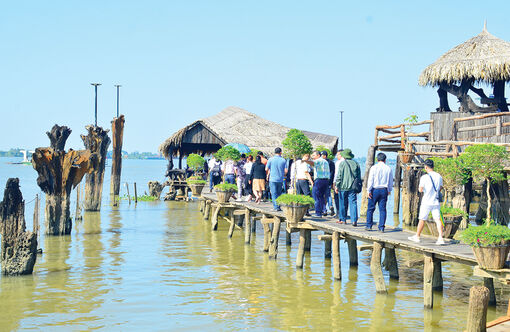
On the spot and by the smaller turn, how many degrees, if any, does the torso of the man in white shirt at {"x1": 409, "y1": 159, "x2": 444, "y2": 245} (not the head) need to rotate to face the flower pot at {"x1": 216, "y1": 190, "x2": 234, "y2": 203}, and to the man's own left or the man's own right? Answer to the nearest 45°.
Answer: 0° — they already face it

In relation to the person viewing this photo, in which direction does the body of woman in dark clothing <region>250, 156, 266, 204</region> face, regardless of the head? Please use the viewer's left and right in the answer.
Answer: facing away from the viewer

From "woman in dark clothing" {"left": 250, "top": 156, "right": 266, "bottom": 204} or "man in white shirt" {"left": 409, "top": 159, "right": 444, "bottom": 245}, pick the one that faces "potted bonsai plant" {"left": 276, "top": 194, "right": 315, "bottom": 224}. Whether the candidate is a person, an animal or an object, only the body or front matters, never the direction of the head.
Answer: the man in white shirt

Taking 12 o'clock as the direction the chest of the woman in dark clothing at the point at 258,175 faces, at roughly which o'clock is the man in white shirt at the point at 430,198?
The man in white shirt is roughly at 5 o'clock from the woman in dark clothing.

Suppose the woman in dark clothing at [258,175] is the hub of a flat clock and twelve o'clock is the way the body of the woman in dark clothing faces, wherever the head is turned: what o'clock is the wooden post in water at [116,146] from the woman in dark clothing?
The wooden post in water is roughly at 11 o'clock from the woman in dark clothing.

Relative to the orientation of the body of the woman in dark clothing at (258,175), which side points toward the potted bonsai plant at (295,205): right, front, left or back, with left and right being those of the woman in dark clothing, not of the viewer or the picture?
back

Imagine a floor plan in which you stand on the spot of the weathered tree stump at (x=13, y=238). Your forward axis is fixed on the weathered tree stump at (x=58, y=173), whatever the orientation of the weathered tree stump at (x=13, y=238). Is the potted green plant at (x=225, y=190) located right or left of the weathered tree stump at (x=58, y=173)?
right

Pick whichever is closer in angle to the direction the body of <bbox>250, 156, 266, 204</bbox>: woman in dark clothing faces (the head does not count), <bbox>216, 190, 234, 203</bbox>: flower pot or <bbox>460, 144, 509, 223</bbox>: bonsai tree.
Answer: the flower pot
